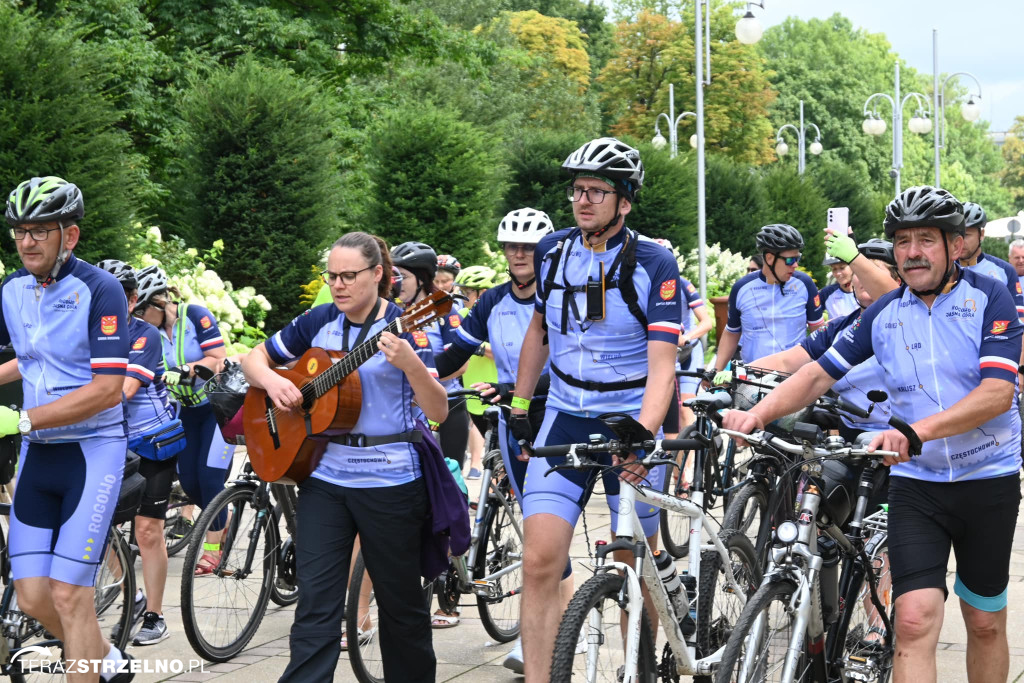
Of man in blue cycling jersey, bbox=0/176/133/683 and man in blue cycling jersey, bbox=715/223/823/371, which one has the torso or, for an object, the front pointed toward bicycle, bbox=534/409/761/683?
man in blue cycling jersey, bbox=715/223/823/371

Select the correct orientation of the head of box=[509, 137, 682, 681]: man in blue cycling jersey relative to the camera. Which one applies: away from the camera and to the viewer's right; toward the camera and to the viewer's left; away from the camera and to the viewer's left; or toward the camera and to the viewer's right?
toward the camera and to the viewer's left

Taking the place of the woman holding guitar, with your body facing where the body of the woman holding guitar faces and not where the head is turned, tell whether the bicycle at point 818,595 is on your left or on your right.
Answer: on your left

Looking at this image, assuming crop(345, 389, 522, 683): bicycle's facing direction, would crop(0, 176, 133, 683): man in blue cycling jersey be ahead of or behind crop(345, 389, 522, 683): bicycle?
ahead

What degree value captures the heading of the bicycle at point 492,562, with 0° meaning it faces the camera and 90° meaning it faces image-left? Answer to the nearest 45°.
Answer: approximately 45°

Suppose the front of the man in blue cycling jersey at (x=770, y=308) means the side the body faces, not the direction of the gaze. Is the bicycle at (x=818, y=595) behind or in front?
in front

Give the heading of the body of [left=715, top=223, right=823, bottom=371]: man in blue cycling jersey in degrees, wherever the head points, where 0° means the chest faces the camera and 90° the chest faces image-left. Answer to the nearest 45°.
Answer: approximately 0°
